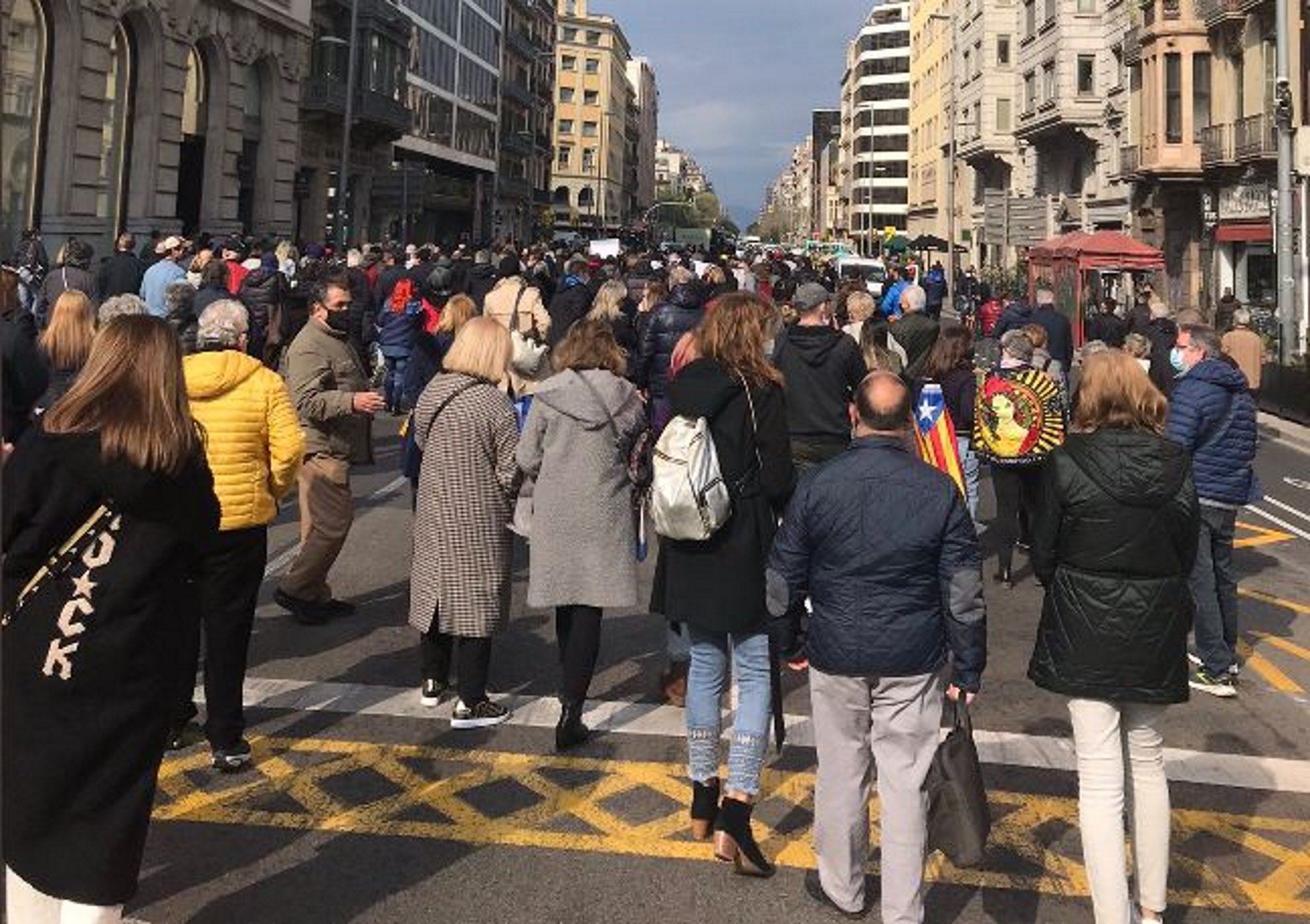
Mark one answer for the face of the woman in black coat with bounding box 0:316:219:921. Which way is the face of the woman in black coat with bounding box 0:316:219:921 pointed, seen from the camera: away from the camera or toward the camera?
away from the camera

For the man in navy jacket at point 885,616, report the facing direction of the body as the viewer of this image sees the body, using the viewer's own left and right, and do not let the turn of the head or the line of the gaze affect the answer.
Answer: facing away from the viewer

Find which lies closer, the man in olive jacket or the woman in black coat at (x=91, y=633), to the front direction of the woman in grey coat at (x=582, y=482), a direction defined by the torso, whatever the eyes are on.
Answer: the man in olive jacket

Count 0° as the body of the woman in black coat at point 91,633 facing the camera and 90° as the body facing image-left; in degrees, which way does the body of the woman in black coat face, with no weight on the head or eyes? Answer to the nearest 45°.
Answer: approximately 180°

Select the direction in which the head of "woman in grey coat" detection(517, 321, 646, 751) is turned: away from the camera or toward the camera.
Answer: away from the camera

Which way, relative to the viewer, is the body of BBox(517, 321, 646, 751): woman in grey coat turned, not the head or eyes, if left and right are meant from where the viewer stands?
facing away from the viewer
